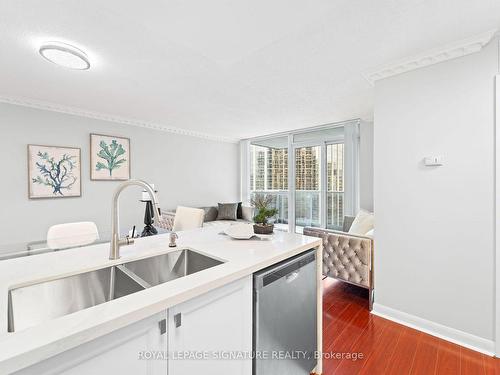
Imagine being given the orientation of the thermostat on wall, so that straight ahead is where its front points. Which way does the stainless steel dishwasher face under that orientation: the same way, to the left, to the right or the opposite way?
to the left

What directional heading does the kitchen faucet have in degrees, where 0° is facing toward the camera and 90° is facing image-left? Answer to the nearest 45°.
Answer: approximately 315°

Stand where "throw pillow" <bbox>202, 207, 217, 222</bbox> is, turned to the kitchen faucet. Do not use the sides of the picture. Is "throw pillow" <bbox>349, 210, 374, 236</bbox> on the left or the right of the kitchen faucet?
left

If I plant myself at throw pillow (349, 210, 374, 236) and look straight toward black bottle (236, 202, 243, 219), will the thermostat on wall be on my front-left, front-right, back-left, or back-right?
back-left

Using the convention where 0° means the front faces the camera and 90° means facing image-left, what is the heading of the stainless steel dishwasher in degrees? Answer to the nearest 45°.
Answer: approximately 315°

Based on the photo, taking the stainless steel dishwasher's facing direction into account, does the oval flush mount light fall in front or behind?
behind

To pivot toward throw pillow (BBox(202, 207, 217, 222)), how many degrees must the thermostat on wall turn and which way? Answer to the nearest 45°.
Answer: approximately 90° to its right

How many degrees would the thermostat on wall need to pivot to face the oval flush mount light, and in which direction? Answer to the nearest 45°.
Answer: approximately 45° to its right
